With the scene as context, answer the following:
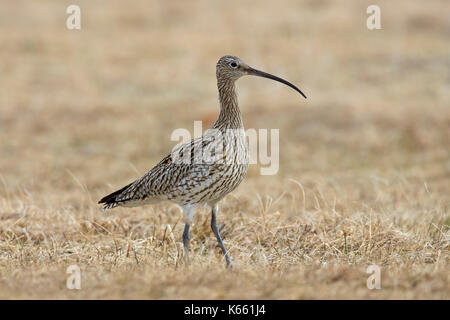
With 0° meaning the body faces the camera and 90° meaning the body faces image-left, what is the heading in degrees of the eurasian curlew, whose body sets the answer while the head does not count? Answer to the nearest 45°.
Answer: approximately 270°
